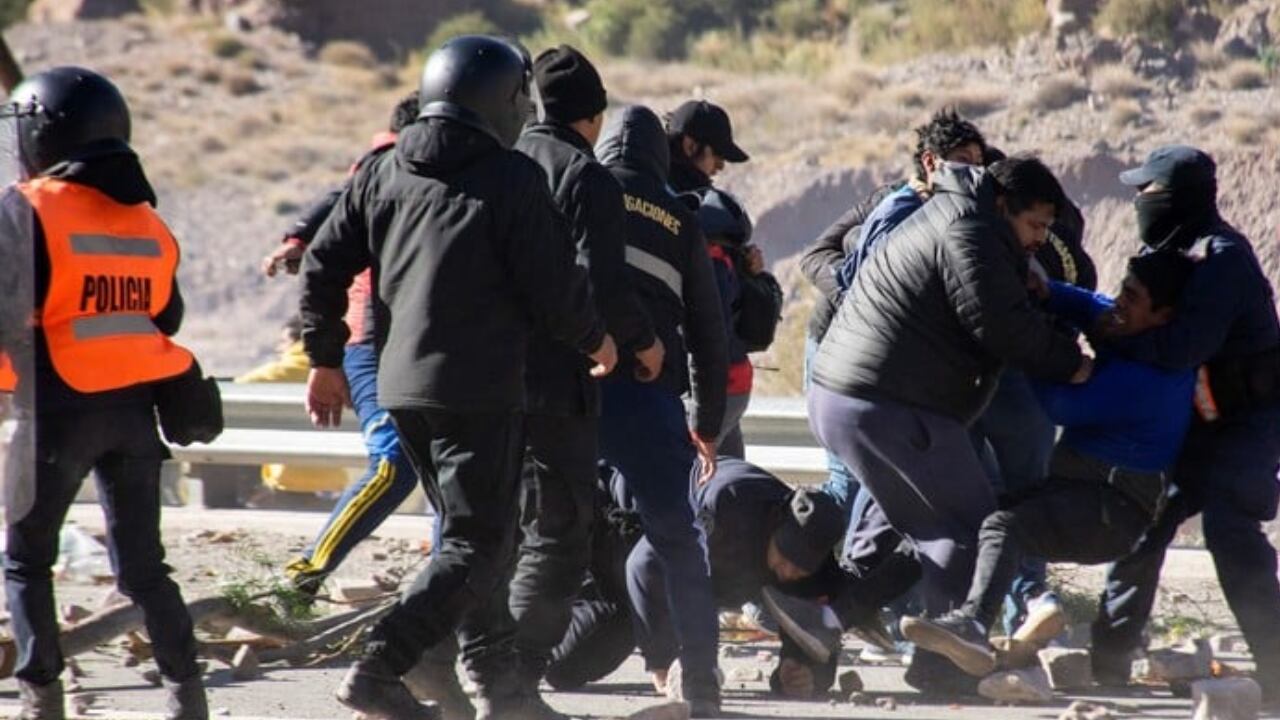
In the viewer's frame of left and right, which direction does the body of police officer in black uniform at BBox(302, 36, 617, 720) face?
facing away from the viewer and to the right of the viewer

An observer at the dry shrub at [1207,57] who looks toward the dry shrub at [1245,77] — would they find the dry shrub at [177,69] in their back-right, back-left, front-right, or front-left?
back-right

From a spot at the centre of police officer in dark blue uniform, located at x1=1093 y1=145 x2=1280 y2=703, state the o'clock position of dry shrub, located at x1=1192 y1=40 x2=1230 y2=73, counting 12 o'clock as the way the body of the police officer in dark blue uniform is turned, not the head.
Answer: The dry shrub is roughly at 3 o'clock from the police officer in dark blue uniform.

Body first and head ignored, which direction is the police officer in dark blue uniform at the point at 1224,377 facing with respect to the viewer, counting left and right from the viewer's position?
facing to the left of the viewer

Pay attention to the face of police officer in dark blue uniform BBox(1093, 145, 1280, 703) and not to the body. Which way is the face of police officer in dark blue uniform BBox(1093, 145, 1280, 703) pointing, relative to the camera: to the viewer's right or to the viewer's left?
to the viewer's left

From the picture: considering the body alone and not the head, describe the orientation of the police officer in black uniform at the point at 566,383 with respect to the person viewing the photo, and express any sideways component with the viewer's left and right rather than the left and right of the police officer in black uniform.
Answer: facing away from the viewer and to the right of the viewer
